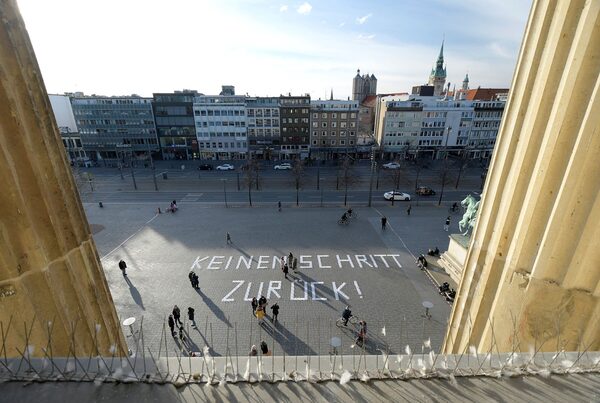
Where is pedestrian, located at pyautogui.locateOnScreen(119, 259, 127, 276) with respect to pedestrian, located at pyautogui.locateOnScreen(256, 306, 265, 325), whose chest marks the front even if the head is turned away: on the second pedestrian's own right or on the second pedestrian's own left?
on the second pedestrian's own left

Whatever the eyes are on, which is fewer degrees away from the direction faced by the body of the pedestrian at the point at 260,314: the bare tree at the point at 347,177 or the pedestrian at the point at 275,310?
the bare tree

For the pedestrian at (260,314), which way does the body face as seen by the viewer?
away from the camera

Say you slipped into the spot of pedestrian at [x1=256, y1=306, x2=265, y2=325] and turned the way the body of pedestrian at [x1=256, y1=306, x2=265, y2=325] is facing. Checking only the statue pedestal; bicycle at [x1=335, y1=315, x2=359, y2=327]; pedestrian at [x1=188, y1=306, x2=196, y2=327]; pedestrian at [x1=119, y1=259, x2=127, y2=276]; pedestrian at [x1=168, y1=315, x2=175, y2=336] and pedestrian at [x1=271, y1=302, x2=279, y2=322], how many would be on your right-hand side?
3

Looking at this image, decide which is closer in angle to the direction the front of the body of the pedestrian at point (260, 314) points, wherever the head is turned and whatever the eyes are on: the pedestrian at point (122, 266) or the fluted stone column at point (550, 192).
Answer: the pedestrian

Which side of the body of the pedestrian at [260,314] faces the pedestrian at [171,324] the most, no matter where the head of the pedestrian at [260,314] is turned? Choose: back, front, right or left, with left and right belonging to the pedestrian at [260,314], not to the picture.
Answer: left

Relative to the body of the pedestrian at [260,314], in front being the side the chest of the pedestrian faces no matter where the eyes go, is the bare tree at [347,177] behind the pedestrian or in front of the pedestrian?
in front

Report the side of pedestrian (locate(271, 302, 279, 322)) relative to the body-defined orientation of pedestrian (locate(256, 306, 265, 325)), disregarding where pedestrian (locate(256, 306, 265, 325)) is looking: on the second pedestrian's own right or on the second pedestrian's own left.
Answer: on the second pedestrian's own right

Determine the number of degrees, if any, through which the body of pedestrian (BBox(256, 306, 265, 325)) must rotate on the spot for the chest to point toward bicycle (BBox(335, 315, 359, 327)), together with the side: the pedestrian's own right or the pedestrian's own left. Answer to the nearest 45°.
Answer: approximately 90° to the pedestrian's own right

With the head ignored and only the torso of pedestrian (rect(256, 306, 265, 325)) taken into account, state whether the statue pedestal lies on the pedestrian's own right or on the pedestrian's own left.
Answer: on the pedestrian's own right

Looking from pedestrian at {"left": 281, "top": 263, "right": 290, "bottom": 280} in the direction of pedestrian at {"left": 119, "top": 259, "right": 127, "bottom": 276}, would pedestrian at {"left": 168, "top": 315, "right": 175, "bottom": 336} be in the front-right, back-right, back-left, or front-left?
front-left

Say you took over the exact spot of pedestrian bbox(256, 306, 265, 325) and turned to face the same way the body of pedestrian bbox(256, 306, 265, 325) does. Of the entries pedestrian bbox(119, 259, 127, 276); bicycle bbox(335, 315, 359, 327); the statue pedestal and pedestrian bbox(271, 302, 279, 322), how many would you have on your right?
3

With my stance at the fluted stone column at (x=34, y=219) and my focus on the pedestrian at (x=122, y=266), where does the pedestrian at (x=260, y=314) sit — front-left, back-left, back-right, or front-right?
front-right

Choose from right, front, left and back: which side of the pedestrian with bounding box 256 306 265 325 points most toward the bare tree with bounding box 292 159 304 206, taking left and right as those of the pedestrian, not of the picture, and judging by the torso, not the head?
front

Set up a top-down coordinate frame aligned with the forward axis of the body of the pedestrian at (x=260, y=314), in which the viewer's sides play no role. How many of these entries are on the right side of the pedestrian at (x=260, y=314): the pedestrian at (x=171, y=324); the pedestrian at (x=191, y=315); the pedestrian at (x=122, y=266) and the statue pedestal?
1

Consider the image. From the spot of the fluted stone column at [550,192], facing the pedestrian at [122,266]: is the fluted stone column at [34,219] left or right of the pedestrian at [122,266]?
left

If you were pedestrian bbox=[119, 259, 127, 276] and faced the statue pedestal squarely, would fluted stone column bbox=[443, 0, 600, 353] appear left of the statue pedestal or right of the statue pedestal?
right
